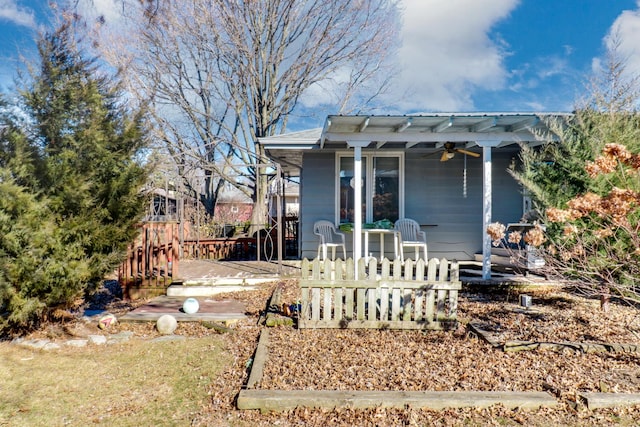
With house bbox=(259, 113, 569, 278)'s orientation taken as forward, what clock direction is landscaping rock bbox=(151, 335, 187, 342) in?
The landscaping rock is roughly at 1 o'clock from the house.

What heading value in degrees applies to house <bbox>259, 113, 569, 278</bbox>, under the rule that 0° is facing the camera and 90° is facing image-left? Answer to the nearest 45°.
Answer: approximately 0°

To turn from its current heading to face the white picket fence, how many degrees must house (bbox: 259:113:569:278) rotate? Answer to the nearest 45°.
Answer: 0° — it already faces it

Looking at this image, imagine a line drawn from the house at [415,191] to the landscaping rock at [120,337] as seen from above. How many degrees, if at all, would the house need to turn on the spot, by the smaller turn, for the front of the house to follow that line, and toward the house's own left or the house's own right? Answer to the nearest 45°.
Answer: approximately 45° to the house's own right

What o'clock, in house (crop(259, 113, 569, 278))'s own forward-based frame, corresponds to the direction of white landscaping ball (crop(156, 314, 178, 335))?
The white landscaping ball is roughly at 1 o'clock from the house.

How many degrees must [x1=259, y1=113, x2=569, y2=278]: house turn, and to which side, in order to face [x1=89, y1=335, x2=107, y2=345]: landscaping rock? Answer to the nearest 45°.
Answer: approximately 45° to its right

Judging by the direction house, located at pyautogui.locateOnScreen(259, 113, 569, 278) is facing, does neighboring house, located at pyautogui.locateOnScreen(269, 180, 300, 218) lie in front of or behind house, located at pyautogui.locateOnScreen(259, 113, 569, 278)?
behind
